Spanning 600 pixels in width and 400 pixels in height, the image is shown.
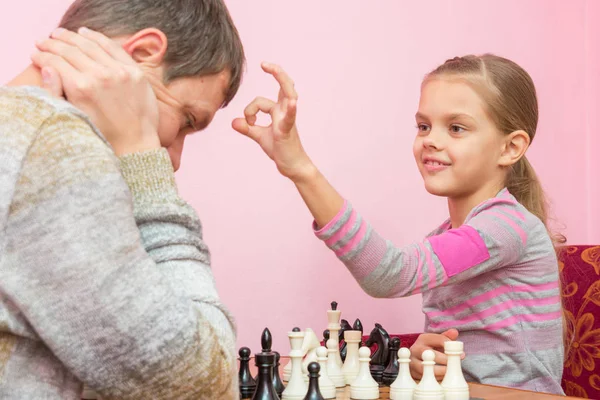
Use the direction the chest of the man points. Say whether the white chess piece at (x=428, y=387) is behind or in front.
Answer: in front

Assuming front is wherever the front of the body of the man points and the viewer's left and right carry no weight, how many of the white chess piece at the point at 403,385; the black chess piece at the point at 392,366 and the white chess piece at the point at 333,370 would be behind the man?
0

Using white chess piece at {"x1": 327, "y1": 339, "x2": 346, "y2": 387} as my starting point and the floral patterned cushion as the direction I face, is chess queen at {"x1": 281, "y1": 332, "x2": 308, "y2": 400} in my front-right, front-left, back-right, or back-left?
back-right

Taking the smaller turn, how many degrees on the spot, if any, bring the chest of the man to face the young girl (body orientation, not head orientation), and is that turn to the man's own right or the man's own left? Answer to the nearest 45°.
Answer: approximately 45° to the man's own left

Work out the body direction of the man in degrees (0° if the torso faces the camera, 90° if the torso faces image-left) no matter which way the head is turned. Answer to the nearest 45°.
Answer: approximately 270°

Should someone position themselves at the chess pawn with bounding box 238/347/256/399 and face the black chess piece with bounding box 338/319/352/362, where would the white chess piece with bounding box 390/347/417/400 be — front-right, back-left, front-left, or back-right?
front-right

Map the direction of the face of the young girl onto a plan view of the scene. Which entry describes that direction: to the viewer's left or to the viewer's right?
to the viewer's left

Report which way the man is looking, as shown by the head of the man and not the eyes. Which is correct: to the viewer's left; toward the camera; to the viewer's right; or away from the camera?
to the viewer's right

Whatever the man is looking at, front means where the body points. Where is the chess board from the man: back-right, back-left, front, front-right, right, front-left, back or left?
front-left

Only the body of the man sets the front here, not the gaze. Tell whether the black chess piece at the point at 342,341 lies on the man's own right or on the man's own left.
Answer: on the man's own left

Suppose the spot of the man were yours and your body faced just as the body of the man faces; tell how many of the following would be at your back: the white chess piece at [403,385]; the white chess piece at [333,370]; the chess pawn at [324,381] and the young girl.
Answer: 0
